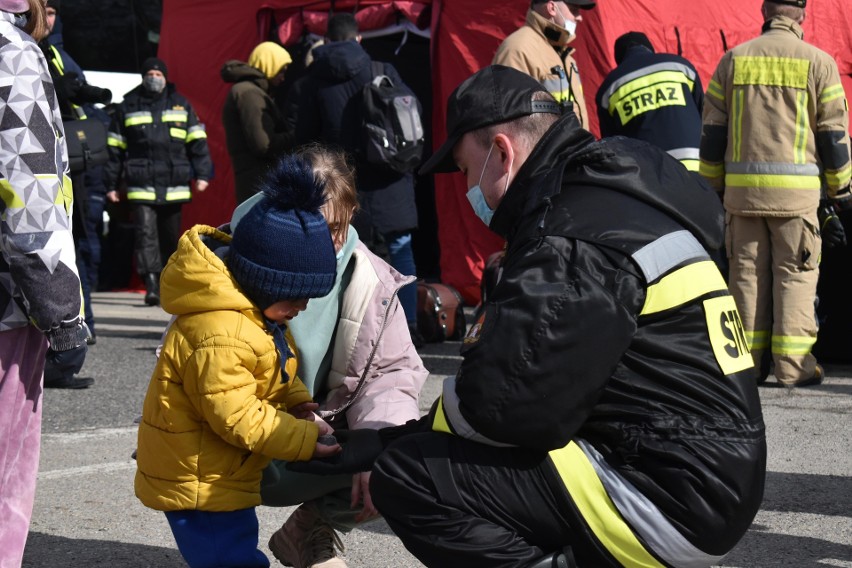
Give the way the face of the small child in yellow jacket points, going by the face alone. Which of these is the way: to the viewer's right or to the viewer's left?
to the viewer's right

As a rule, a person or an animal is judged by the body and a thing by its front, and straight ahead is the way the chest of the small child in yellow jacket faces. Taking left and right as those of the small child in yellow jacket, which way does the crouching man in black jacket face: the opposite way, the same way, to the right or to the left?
the opposite way

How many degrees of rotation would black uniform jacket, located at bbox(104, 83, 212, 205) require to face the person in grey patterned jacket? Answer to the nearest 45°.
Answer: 0° — it already faces them

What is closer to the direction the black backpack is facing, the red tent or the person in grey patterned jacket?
the person in grey patterned jacket

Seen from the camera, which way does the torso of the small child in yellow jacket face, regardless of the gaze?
to the viewer's right

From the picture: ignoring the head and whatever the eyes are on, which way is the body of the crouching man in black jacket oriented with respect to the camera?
to the viewer's left

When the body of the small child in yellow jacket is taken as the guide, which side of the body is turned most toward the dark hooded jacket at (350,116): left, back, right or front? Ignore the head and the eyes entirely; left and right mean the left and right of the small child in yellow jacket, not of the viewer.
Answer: left
